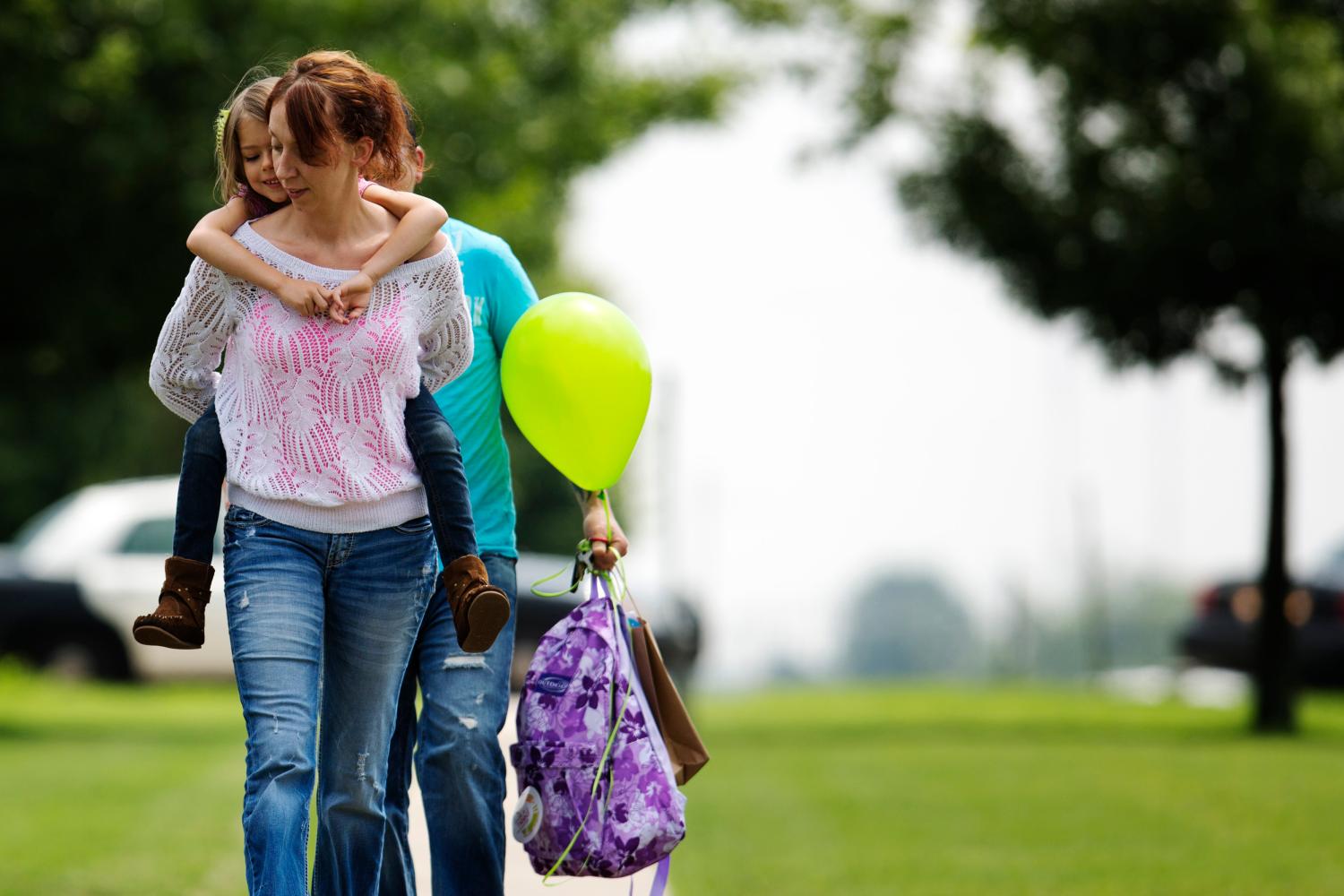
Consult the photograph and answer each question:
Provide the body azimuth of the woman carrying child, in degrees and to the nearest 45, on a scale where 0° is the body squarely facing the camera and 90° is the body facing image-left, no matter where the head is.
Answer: approximately 0°

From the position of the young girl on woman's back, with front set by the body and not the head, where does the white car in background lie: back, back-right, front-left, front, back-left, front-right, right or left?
back

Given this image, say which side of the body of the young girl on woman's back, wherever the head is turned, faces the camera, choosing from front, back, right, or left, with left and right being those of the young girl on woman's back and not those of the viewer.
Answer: front

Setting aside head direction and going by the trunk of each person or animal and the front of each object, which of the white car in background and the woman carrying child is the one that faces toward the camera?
the woman carrying child

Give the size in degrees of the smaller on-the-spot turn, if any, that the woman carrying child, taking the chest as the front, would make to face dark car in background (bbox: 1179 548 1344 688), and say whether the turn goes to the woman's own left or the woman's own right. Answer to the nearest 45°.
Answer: approximately 135° to the woman's own left

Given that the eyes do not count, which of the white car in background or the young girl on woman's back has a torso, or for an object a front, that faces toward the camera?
the young girl on woman's back

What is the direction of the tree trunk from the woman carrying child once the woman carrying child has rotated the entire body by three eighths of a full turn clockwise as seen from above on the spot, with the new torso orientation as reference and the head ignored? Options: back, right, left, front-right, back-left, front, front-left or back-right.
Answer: right

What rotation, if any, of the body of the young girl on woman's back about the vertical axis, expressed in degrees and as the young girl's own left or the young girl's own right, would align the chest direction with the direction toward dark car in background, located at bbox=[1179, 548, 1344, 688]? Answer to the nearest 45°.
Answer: approximately 135° to the young girl's own left

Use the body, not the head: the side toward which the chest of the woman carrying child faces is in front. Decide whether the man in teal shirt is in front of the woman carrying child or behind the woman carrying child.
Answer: behind

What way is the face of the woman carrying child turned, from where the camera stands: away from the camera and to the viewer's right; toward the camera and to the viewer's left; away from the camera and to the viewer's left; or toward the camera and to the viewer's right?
toward the camera and to the viewer's left

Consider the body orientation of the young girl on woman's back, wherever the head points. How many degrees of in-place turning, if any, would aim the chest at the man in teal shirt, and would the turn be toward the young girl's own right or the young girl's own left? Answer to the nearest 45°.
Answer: approximately 135° to the young girl's own left
